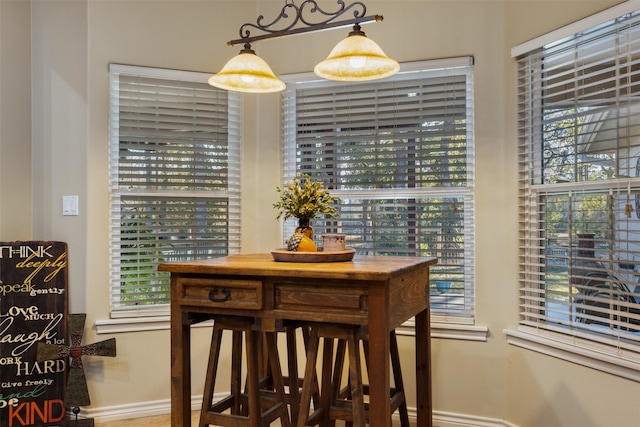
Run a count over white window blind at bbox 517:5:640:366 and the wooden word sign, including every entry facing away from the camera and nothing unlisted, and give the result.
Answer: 0

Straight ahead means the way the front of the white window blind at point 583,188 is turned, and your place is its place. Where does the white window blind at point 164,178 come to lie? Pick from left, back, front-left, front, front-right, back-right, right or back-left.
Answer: front-right

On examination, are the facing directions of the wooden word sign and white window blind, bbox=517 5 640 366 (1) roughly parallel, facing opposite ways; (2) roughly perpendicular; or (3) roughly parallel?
roughly perpendicular

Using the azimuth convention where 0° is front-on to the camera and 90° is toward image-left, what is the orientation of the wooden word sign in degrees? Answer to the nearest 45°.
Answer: approximately 0°

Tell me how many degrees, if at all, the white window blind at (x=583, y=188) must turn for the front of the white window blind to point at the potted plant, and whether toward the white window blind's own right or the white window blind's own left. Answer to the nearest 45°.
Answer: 0° — it already faces it

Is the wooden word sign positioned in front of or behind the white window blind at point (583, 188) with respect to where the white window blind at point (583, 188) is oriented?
in front
